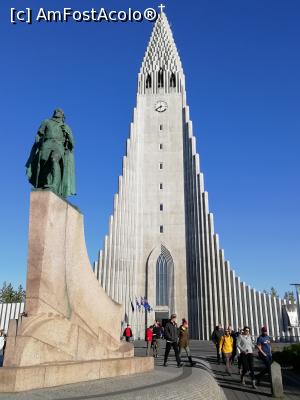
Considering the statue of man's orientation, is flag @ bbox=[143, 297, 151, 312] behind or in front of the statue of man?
behind

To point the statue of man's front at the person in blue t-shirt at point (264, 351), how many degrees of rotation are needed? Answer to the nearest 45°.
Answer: approximately 90° to its left

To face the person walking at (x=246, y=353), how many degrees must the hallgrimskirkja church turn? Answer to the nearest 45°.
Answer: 0° — it already faces them

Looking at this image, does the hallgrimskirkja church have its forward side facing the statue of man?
yes

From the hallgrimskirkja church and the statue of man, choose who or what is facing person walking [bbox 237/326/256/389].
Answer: the hallgrimskirkja church

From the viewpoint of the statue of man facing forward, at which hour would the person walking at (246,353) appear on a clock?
The person walking is roughly at 9 o'clock from the statue of man.

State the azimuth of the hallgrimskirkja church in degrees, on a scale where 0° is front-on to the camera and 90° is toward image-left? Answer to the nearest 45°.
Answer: approximately 0°

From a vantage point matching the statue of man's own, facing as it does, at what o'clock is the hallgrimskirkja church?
The hallgrimskirkja church is roughly at 7 o'clock from the statue of man.
